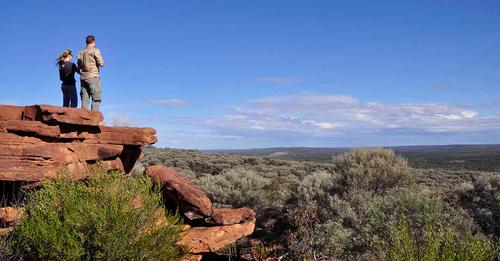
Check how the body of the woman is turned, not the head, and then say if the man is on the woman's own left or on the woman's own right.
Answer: on the woman's own right

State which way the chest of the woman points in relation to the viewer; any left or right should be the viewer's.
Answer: facing away from the viewer and to the right of the viewer

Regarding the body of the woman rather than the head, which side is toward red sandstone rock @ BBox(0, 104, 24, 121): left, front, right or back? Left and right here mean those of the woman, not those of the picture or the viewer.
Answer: back

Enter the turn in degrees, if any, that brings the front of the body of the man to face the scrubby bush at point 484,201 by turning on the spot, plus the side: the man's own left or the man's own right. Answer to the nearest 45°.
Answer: approximately 45° to the man's own right

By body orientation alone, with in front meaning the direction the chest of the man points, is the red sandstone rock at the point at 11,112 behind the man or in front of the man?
behind

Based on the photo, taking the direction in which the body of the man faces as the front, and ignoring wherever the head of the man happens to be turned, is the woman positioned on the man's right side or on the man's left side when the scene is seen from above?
on the man's left side

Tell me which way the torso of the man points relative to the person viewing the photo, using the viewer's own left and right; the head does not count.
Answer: facing away from the viewer and to the right of the viewer
